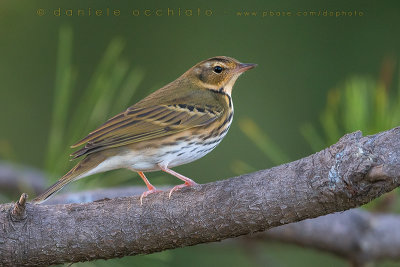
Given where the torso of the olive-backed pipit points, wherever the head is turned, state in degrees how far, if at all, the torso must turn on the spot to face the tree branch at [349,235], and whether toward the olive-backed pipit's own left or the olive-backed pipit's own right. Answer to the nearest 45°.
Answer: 0° — it already faces it

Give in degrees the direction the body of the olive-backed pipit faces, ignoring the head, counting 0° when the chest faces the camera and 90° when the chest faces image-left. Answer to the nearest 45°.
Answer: approximately 270°
